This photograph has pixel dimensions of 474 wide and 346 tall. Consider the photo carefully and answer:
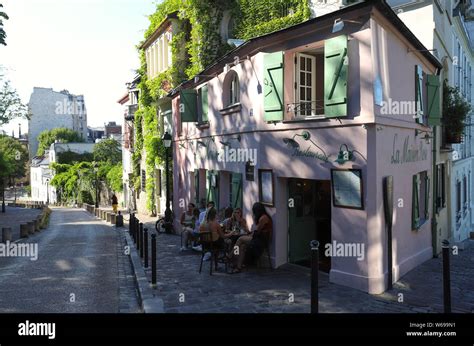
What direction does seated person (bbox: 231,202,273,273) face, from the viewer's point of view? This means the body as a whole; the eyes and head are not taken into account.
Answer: to the viewer's left

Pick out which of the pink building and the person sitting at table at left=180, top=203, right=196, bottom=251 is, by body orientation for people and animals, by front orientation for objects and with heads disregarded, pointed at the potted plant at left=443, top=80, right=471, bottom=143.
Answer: the person sitting at table

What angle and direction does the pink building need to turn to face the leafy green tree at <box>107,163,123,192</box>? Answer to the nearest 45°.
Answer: approximately 90° to its right

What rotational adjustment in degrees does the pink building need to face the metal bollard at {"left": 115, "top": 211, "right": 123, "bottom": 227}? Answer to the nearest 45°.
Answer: approximately 90° to its right

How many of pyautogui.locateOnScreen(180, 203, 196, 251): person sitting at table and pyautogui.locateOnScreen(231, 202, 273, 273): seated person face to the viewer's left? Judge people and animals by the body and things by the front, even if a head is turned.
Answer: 1

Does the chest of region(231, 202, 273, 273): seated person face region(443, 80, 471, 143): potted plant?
no

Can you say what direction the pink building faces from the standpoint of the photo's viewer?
facing the viewer and to the left of the viewer

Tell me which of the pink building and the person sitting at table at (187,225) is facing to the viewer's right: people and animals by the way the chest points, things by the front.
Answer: the person sitting at table

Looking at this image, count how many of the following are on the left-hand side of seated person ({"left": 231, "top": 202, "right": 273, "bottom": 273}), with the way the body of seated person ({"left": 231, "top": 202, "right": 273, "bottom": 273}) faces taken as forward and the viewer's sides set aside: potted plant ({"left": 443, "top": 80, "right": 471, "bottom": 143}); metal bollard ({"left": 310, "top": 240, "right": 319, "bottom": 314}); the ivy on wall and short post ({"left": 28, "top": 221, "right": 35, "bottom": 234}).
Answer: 1

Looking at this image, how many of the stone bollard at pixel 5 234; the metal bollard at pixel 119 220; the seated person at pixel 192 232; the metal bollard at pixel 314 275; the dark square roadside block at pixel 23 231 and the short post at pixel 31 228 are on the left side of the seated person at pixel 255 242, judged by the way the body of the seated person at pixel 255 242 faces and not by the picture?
1

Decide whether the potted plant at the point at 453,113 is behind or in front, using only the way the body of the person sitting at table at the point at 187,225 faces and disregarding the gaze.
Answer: in front

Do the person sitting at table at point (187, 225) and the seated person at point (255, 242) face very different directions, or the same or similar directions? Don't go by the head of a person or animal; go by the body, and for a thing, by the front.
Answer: very different directions

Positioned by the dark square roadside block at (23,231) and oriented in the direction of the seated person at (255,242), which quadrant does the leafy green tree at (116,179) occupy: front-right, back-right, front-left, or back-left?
back-left

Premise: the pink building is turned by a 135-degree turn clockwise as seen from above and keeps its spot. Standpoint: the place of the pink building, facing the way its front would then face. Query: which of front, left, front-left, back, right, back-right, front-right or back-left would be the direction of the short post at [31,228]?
front-left
